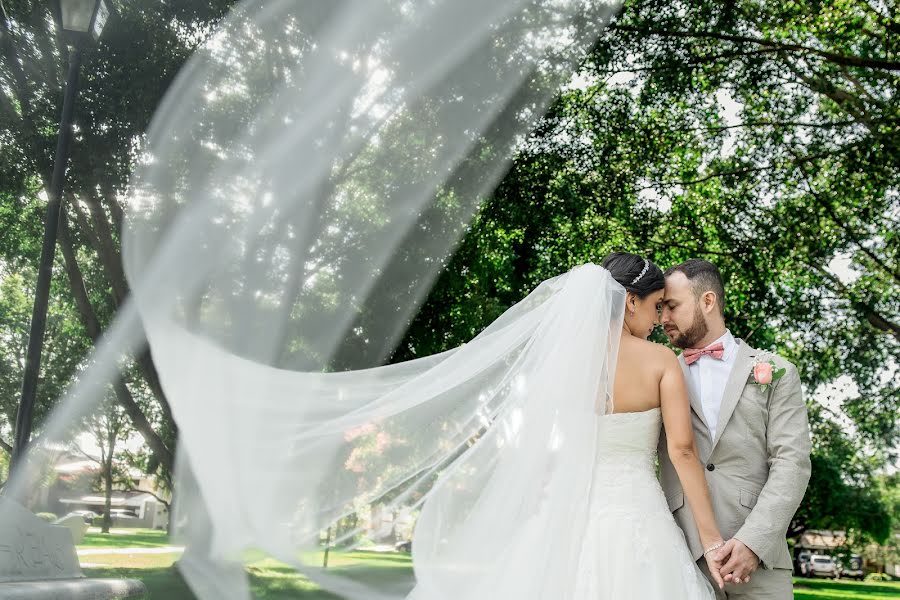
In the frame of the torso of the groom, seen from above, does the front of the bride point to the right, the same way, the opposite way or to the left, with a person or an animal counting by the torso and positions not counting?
the opposite way

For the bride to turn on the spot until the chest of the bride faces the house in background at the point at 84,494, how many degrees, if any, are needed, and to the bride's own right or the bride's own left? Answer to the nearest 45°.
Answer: approximately 45° to the bride's own left

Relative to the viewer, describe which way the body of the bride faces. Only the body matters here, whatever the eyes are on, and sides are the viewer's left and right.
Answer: facing away from the viewer and to the right of the viewer

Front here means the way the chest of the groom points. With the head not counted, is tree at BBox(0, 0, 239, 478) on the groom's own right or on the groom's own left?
on the groom's own right

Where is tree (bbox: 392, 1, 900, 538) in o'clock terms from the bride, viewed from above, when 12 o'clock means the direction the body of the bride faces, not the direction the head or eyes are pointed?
The tree is roughly at 11 o'clock from the bride.

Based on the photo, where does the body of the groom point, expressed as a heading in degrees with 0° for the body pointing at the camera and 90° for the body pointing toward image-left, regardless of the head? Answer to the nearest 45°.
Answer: approximately 45°

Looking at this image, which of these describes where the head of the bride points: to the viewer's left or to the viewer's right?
to the viewer's right

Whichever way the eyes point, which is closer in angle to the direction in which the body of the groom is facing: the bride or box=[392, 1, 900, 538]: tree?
the bride

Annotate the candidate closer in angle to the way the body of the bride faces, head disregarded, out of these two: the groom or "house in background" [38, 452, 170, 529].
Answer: the groom
